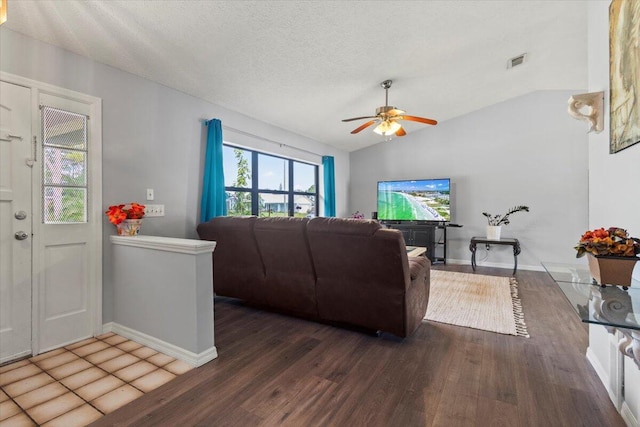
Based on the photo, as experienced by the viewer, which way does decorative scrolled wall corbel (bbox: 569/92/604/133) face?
facing to the left of the viewer

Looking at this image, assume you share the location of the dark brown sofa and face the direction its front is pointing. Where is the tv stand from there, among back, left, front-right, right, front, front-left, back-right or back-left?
front

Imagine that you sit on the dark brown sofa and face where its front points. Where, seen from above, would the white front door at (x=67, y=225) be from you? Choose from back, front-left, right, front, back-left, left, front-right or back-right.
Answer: back-left

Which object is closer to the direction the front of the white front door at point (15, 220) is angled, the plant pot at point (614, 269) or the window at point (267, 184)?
the plant pot

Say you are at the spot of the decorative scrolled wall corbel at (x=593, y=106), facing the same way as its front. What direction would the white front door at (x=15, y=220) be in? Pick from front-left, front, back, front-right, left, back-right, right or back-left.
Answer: front-left

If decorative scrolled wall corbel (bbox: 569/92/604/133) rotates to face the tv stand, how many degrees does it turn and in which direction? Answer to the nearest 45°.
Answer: approximately 45° to its right

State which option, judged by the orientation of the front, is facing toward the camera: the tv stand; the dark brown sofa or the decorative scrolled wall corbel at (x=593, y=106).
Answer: the tv stand

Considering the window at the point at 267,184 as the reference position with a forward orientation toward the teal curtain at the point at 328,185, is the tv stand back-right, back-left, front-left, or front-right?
front-right

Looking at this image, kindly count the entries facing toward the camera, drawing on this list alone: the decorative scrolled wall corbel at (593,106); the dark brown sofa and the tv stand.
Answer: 1

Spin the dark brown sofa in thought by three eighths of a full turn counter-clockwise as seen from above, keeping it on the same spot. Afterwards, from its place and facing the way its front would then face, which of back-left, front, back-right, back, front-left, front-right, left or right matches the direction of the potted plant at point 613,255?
back-left

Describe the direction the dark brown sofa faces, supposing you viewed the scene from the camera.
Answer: facing away from the viewer and to the right of the viewer

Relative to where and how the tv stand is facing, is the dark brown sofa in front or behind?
in front

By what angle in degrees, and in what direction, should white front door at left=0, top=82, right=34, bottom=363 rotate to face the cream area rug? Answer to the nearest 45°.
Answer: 0° — it already faces it

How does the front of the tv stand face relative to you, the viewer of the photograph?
facing the viewer

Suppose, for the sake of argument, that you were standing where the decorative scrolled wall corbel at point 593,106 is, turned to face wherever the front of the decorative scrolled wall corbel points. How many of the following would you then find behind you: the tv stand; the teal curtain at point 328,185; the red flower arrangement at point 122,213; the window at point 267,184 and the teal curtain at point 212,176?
0

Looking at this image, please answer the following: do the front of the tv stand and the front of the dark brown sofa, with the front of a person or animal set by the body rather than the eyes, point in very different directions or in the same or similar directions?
very different directions

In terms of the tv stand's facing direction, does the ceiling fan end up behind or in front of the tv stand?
in front

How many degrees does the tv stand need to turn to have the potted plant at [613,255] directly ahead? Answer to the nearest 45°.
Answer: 0° — it already faces it
